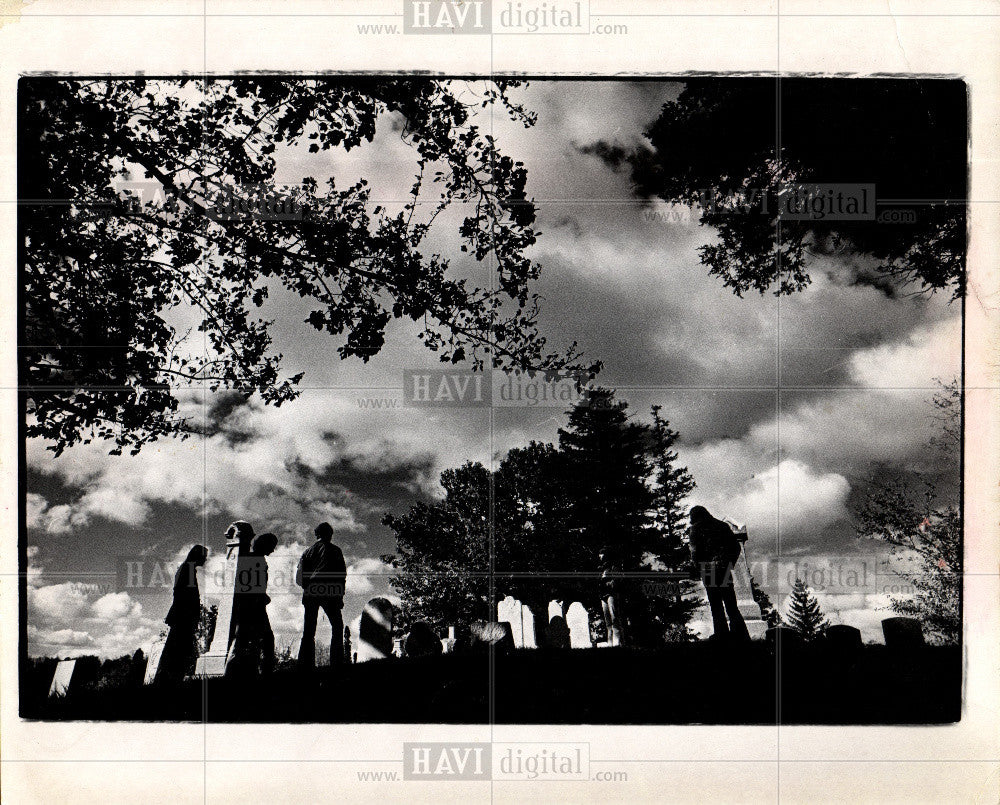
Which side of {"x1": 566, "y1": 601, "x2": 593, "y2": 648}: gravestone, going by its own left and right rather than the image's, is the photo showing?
front

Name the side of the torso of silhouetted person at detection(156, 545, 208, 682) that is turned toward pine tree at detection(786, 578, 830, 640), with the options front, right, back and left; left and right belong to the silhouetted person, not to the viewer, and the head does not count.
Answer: front

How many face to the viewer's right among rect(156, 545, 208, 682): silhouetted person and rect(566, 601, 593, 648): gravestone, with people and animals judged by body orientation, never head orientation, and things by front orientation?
1

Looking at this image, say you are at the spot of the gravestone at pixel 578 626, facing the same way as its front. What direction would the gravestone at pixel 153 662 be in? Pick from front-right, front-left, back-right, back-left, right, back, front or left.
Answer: right

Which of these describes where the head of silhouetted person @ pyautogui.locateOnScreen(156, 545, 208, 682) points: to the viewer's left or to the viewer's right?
to the viewer's right

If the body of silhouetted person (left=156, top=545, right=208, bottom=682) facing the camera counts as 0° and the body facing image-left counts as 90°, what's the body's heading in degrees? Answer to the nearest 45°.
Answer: approximately 270°
